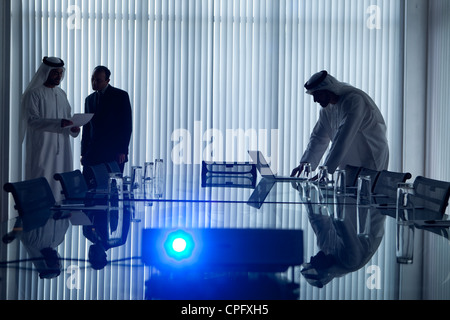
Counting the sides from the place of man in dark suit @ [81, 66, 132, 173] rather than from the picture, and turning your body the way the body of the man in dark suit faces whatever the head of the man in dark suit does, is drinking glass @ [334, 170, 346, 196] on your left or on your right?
on your left

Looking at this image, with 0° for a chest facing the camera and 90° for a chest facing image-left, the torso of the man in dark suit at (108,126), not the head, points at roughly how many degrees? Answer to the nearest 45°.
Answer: approximately 45°

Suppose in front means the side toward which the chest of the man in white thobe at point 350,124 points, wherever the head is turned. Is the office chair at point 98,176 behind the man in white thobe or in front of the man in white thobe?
in front

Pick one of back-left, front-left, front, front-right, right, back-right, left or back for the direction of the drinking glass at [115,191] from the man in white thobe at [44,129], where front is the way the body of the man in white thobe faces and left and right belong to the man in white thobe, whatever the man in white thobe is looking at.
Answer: front-right

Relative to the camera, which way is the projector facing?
toward the camera

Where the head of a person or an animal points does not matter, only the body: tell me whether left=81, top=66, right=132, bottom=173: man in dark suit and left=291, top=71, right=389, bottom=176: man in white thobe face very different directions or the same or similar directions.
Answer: same or similar directions

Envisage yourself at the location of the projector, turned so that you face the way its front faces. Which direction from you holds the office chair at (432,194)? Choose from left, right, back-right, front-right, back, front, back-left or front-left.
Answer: back-left

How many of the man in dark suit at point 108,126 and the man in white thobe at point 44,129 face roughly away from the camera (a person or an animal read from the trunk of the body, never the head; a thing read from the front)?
0

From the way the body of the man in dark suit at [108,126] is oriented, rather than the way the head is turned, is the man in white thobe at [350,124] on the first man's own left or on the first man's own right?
on the first man's own left

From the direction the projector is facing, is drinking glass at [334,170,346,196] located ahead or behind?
behind

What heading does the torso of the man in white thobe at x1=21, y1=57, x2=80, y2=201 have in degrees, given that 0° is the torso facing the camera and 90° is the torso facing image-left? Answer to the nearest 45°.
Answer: approximately 315°

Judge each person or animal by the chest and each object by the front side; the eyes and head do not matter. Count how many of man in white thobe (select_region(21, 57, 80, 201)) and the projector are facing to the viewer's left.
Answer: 0

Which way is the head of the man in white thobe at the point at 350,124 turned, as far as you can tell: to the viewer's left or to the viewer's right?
to the viewer's left

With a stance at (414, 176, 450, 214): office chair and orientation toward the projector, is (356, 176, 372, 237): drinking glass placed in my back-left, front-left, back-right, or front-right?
front-right

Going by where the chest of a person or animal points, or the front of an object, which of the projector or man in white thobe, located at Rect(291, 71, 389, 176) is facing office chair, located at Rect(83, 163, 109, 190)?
the man in white thobe
